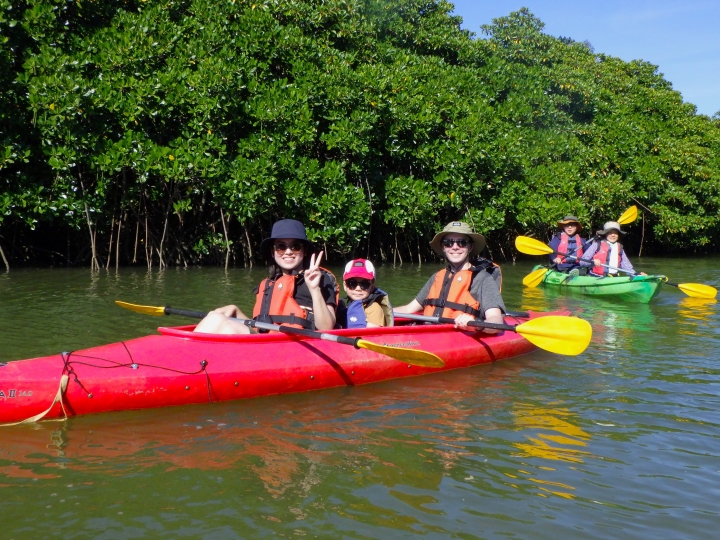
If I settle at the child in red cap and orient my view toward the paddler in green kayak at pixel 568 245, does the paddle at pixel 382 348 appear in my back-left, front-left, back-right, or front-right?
back-right

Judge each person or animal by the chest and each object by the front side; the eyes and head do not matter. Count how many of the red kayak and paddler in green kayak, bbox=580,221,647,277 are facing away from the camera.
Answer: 0

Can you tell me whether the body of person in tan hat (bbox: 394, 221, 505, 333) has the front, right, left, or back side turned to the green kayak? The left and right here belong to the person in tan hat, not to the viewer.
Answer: back

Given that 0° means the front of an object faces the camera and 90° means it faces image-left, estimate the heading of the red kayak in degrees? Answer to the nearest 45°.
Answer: approximately 45°

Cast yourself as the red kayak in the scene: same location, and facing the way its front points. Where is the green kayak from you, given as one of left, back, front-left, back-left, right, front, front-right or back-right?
back

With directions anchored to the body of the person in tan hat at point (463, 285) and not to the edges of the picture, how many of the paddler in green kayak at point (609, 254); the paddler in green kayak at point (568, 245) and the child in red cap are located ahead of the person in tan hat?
1

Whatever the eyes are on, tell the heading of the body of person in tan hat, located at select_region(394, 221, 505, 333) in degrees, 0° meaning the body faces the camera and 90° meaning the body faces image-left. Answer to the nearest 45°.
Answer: approximately 45°
